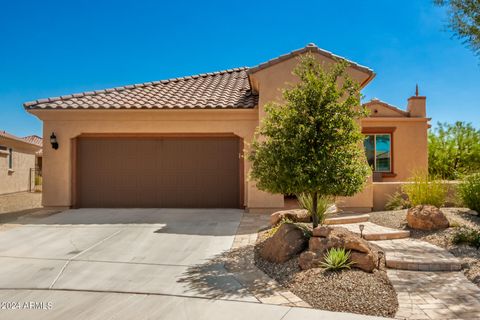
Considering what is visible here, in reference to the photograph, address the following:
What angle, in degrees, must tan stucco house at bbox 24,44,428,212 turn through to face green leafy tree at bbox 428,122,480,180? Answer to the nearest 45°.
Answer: approximately 135° to its left

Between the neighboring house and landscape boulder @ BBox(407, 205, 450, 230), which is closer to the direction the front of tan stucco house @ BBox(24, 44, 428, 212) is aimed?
the landscape boulder

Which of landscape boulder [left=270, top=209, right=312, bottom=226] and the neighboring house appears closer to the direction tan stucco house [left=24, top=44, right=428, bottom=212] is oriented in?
the landscape boulder

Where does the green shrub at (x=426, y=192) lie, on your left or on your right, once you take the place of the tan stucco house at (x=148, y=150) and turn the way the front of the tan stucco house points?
on your left

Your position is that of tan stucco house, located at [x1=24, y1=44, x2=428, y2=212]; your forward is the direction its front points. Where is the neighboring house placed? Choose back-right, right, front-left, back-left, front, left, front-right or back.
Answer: back-right

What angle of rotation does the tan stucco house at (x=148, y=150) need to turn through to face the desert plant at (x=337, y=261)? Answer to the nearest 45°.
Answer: approximately 45° to its left

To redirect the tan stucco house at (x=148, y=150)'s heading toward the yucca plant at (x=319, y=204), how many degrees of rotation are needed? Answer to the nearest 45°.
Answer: approximately 45° to its left

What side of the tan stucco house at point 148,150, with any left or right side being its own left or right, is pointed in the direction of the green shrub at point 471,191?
left

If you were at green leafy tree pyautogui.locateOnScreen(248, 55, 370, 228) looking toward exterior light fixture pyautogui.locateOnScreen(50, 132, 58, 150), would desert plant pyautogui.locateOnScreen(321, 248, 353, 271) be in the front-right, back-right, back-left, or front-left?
back-left

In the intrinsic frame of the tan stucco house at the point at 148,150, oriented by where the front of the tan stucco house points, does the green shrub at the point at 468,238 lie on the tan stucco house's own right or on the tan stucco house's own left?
on the tan stucco house's own left

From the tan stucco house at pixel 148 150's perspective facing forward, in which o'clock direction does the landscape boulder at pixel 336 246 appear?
The landscape boulder is roughly at 11 o'clock from the tan stucco house.

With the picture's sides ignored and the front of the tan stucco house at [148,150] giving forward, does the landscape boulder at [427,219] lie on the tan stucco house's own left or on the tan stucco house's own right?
on the tan stucco house's own left

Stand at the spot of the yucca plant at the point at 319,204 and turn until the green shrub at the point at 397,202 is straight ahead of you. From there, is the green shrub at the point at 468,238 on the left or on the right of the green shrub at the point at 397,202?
right

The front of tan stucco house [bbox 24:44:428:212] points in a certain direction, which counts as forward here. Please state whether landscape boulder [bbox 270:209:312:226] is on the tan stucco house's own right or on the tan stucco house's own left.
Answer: on the tan stucco house's own left

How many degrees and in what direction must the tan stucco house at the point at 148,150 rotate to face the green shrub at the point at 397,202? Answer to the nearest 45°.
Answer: approximately 90° to its left

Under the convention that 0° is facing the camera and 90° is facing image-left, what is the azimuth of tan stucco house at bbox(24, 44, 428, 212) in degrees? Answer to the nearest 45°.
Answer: approximately 0°
